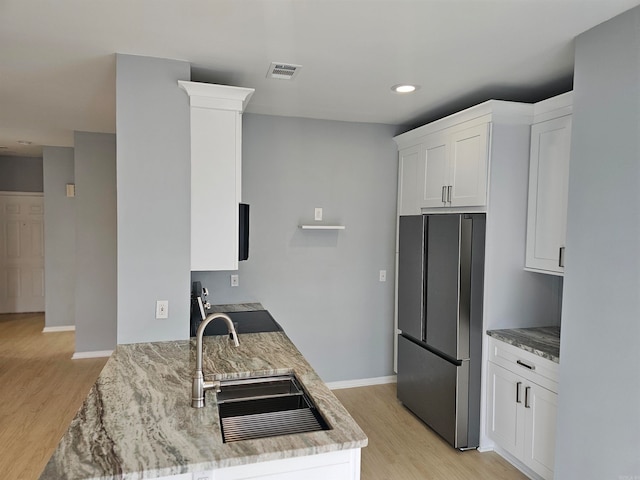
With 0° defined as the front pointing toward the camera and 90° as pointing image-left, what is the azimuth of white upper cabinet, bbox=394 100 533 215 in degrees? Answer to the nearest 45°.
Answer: approximately 45°

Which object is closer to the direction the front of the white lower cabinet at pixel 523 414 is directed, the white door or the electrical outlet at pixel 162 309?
the electrical outlet
